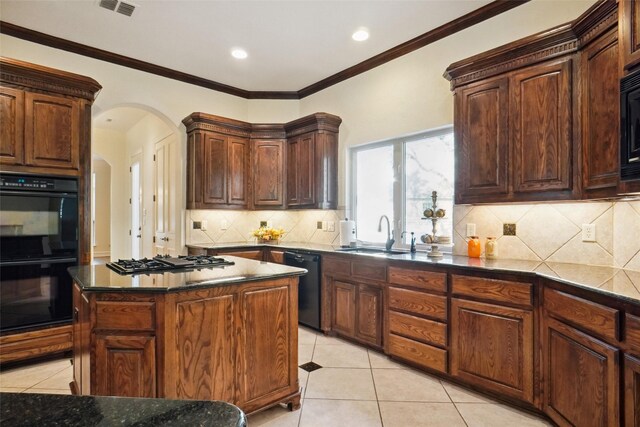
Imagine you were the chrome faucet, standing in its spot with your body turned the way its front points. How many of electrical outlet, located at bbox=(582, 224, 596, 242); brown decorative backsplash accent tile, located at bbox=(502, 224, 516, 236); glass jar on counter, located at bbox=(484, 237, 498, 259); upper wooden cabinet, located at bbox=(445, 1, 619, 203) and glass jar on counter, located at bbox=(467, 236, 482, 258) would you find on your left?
5

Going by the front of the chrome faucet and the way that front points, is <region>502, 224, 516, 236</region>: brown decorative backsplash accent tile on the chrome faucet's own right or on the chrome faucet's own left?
on the chrome faucet's own left

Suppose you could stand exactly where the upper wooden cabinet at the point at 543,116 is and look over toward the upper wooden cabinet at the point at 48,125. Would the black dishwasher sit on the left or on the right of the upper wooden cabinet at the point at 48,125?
right

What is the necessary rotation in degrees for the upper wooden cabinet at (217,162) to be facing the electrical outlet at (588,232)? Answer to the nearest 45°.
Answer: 0° — it already faces it

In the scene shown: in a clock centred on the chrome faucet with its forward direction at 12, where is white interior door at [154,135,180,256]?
The white interior door is roughly at 2 o'clock from the chrome faucet.

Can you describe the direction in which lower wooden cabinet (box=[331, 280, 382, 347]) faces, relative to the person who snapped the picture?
facing the viewer and to the left of the viewer

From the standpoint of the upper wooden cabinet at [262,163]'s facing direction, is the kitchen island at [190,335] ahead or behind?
ahead

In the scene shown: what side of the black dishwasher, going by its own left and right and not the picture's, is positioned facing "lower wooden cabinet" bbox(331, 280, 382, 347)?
left

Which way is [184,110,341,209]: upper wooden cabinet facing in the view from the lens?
facing the viewer

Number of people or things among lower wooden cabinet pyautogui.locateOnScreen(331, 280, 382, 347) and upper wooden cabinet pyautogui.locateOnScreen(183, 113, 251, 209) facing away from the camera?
0

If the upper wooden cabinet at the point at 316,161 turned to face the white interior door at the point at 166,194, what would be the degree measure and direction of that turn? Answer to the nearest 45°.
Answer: approximately 45° to its right

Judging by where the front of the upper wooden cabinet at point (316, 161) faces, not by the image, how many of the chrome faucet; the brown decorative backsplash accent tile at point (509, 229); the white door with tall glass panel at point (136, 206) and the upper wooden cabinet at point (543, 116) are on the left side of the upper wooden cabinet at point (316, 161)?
3

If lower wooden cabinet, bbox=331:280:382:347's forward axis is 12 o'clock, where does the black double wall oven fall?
The black double wall oven is roughly at 1 o'clock from the lower wooden cabinet.

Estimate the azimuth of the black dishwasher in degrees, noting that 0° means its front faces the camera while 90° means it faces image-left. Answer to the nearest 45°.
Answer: approximately 45°

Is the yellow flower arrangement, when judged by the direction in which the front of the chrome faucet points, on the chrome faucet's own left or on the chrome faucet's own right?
on the chrome faucet's own right
